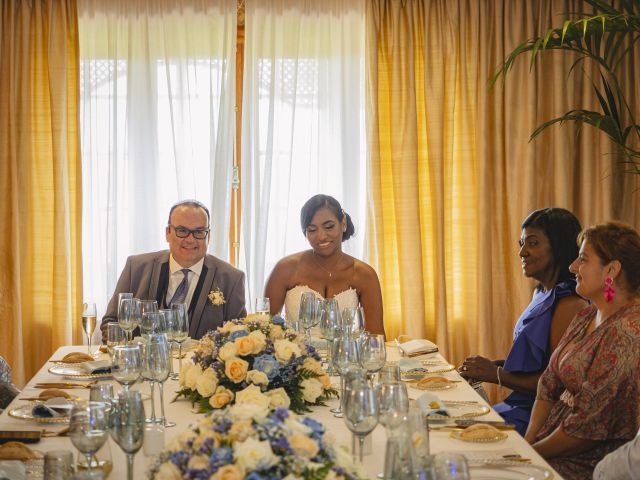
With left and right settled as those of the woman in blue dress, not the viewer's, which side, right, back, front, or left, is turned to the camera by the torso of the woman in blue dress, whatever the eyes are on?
left

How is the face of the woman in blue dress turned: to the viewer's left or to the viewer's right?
to the viewer's left

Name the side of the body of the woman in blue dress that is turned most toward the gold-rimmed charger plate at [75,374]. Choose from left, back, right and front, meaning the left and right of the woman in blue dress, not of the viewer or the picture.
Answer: front

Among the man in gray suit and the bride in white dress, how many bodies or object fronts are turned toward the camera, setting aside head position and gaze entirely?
2

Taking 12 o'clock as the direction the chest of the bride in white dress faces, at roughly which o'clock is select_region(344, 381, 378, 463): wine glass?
The wine glass is roughly at 12 o'clock from the bride in white dress.

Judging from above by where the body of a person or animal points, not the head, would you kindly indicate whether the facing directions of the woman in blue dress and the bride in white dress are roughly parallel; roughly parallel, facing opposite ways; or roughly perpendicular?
roughly perpendicular

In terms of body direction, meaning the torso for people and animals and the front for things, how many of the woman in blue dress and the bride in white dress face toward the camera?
1

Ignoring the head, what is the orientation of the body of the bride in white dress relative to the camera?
toward the camera

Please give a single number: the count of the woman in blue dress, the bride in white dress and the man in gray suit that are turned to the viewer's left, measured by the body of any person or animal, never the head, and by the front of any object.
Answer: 1

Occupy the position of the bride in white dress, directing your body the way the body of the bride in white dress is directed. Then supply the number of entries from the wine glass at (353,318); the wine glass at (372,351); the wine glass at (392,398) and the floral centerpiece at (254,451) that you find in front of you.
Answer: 4
